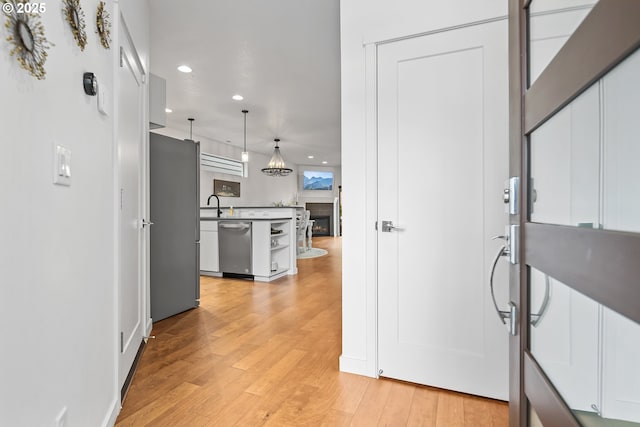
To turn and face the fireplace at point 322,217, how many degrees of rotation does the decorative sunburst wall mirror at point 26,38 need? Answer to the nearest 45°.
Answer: approximately 90° to its left

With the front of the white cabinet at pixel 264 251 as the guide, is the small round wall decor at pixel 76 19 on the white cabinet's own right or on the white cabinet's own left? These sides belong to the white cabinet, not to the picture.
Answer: on the white cabinet's own right

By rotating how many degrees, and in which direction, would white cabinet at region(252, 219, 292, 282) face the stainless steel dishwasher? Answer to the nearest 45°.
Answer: approximately 135° to its right

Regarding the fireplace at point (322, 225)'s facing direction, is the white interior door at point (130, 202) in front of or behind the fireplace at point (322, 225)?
in front

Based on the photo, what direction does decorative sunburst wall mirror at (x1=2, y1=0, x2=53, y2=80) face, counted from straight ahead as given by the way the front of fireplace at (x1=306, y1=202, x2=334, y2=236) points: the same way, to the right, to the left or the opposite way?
to the left

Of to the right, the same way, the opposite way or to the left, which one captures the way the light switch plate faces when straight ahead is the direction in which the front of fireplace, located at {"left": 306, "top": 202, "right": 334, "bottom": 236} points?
to the left

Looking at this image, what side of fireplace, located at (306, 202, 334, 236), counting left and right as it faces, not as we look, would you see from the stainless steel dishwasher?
front

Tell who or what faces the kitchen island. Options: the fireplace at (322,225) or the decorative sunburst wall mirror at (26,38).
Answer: the fireplace

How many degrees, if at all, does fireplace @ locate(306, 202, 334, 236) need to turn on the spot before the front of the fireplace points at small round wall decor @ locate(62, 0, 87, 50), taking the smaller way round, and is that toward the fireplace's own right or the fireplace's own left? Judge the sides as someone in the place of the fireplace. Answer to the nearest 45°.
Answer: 0° — it already faces it

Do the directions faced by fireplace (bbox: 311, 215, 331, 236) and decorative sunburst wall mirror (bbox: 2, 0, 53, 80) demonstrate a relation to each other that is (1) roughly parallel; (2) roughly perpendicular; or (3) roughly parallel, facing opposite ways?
roughly perpendicular

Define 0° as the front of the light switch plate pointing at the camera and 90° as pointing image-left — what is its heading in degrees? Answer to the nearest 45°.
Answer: approximately 315°

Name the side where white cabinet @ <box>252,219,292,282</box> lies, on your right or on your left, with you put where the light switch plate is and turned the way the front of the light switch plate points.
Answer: on your left

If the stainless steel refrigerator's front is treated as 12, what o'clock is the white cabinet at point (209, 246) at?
The white cabinet is roughly at 11 o'clock from the stainless steel refrigerator.

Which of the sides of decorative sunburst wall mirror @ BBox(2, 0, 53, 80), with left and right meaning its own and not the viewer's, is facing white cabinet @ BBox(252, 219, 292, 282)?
left

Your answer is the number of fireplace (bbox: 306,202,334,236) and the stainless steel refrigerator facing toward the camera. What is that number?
1

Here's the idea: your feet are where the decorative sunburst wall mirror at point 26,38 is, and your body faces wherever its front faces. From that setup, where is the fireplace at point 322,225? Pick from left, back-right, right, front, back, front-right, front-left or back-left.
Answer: left

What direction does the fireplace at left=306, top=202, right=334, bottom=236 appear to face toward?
toward the camera

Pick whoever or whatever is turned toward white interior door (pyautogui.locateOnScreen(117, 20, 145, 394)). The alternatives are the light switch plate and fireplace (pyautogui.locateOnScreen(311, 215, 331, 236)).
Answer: the fireplace

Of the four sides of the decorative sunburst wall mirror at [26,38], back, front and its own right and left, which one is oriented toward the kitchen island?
left

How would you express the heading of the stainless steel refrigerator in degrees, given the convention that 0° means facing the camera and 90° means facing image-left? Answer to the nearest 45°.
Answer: approximately 225°

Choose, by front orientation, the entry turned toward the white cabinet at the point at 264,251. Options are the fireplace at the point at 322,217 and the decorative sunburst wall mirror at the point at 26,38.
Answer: the fireplace

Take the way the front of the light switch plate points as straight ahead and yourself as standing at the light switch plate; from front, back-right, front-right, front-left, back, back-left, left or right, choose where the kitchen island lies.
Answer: left

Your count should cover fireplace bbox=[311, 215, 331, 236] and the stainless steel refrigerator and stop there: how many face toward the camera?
1
